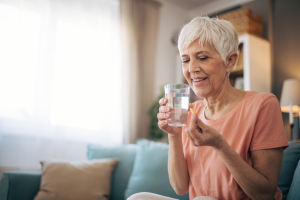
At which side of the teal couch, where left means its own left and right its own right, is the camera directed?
front

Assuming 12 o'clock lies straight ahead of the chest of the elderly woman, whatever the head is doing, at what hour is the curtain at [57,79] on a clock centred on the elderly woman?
The curtain is roughly at 3 o'clock from the elderly woman.

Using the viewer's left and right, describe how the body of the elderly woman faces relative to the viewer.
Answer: facing the viewer and to the left of the viewer

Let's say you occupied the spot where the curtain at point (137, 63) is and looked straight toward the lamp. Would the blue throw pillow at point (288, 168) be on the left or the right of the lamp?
right

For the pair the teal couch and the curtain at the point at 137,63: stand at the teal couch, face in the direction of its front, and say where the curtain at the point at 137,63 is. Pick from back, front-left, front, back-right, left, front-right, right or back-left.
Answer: back

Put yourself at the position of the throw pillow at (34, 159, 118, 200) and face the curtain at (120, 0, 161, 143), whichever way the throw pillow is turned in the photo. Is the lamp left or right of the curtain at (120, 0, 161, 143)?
right

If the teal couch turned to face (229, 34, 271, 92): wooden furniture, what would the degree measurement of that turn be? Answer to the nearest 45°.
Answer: approximately 135° to its left
